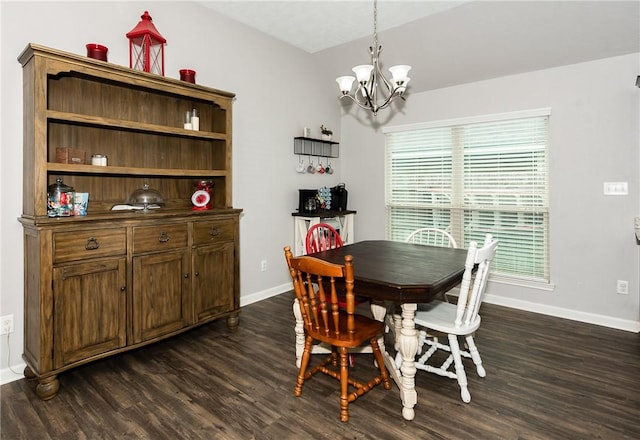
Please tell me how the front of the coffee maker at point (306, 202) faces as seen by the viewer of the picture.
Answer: facing the viewer and to the right of the viewer

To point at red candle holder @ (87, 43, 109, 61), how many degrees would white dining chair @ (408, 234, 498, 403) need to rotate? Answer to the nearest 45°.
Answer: approximately 45° to its left

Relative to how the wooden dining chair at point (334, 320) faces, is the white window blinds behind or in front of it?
in front

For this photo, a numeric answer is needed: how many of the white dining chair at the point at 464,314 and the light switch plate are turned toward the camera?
1

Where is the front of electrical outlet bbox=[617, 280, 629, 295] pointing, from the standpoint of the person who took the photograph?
facing the viewer

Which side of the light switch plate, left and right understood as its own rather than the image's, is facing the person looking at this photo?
front

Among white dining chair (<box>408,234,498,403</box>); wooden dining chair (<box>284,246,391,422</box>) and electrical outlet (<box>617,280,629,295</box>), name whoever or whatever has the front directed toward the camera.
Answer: the electrical outlet

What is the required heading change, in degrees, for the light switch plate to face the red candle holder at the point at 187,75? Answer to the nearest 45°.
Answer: approximately 45° to its right

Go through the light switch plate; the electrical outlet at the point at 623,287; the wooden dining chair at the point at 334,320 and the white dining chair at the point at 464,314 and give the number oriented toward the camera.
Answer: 2

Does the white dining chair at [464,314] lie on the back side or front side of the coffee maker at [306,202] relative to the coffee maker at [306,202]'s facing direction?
on the front side

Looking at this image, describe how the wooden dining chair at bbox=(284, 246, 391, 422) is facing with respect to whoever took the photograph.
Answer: facing away from the viewer and to the right of the viewer

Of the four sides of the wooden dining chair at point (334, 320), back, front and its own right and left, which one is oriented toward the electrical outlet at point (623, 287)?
front

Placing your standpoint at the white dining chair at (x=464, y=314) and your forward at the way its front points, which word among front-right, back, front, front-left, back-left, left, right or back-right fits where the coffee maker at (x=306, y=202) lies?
front

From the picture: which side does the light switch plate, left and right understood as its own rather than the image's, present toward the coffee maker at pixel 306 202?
right

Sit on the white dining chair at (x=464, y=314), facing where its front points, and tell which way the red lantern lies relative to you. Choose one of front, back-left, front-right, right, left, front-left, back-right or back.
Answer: front-left

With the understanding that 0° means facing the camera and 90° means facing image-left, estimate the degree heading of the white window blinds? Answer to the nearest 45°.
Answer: approximately 45°
